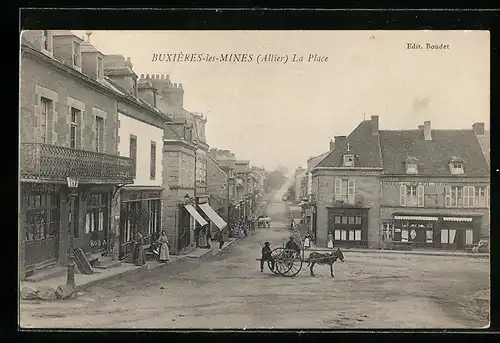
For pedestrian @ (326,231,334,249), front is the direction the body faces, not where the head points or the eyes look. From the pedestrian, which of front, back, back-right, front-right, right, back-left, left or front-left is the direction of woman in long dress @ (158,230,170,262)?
right

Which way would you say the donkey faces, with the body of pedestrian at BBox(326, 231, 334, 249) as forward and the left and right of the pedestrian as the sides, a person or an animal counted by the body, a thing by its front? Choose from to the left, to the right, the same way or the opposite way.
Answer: to the left

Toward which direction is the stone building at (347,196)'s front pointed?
toward the camera

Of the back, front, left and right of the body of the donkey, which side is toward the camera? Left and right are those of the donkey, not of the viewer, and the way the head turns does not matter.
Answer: right

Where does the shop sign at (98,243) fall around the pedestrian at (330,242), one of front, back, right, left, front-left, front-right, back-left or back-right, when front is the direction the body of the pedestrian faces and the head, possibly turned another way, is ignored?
right

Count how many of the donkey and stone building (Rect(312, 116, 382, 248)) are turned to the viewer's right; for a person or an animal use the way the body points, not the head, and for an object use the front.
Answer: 1

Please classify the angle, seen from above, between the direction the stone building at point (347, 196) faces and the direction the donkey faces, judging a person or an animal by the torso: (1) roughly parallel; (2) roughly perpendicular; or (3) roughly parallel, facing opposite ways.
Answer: roughly perpendicular

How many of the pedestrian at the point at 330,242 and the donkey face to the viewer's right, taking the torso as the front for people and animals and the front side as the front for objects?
1
